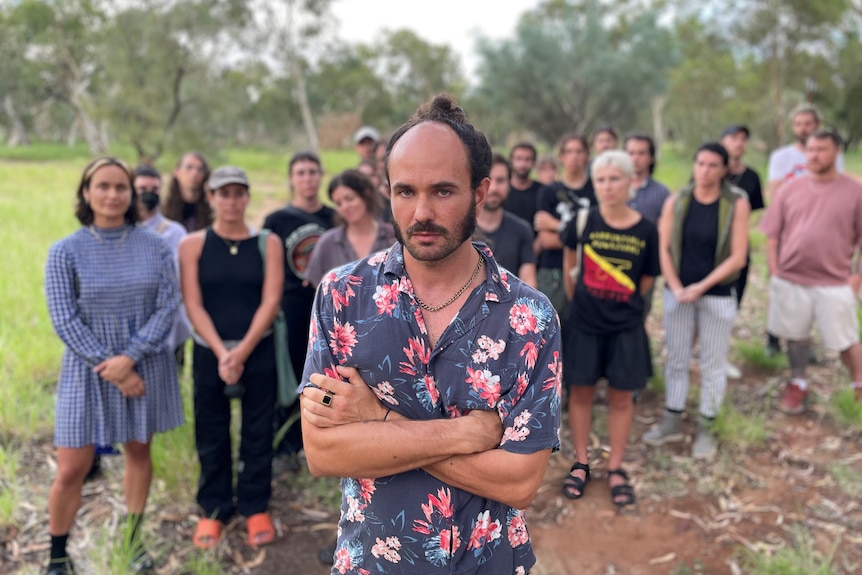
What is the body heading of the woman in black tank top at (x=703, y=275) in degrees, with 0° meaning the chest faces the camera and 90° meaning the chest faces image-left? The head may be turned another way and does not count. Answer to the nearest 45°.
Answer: approximately 45°

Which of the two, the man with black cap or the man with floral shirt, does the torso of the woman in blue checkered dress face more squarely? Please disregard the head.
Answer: the man with floral shirt

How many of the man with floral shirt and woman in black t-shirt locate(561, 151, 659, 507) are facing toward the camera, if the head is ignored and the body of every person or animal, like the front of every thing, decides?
2

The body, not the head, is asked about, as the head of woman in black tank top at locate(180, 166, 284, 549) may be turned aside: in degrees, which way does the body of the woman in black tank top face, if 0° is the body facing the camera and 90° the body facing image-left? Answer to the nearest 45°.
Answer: approximately 0°

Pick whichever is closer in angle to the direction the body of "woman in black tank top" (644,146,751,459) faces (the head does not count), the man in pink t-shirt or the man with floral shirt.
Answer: the man with floral shirt

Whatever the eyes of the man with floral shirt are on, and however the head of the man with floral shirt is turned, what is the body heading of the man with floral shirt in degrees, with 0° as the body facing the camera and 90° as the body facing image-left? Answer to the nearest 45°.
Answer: approximately 0°

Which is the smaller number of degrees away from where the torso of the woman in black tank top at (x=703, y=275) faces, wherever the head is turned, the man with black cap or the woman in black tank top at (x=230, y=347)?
the woman in black tank top
